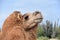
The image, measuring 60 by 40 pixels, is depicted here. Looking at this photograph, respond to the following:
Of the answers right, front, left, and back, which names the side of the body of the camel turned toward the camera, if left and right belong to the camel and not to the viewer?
right
